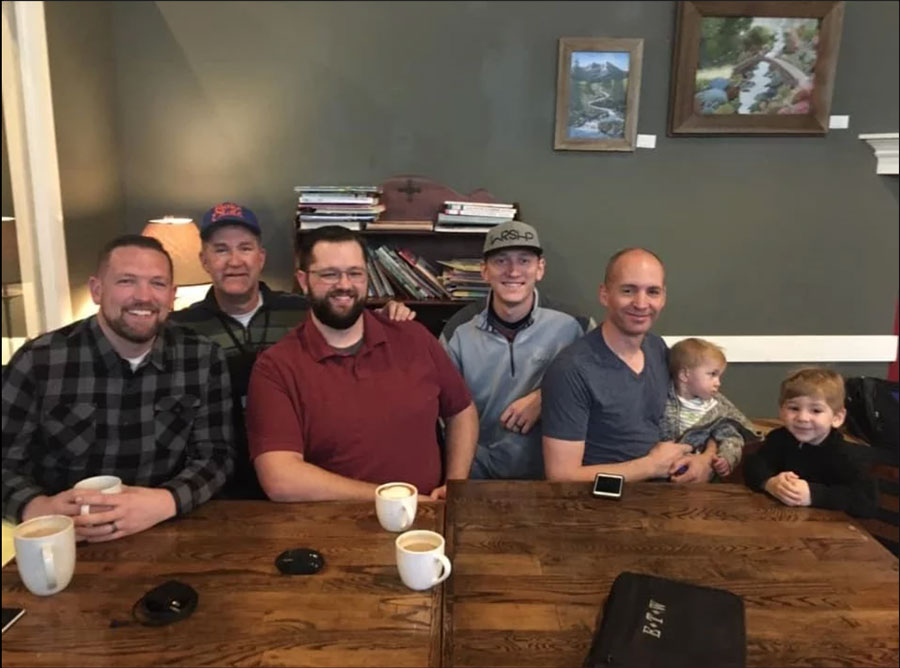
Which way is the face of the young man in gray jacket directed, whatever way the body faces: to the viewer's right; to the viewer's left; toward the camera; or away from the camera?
toward the camera

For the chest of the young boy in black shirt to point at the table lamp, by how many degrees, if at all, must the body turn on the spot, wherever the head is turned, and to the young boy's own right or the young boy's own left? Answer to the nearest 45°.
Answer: approximately 45° to the young boy's own right

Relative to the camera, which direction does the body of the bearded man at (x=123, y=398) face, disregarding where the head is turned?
toward the camera

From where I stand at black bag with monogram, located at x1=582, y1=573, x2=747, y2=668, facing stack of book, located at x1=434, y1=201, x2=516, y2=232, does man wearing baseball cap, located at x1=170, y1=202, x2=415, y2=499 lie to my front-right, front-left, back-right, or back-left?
front-left

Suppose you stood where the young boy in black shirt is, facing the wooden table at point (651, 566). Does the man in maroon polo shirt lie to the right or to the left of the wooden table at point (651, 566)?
right

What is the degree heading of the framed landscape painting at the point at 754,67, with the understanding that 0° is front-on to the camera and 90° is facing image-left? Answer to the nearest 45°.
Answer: approximately 0°

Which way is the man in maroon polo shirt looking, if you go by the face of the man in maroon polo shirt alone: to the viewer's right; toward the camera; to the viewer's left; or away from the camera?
toward the camera

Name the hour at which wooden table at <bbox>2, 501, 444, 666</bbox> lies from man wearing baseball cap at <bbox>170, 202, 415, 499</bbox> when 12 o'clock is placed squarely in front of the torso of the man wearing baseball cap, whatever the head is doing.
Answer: The wooden table is roughly at 12 o'clock from the man wearing baseball cap.

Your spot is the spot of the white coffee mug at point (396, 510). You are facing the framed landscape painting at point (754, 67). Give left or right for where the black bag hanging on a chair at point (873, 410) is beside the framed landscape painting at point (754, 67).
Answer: right

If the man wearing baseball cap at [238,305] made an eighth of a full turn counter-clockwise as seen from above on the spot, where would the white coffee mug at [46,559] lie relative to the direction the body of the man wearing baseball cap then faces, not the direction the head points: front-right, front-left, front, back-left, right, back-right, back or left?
front-right

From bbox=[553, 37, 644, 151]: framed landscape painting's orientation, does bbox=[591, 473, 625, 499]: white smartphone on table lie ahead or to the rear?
ahead

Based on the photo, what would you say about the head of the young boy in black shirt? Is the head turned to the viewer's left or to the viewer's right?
to the viewer's left

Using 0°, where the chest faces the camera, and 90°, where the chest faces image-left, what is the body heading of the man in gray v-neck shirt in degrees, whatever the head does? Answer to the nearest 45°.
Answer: approximately 315°

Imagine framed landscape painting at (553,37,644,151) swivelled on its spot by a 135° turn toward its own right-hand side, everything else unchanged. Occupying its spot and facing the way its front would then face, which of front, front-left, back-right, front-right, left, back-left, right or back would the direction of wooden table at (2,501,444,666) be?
back-left

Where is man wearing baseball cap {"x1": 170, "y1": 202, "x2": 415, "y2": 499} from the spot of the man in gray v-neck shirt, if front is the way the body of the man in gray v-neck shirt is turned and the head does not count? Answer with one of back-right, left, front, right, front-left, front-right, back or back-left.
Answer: back-right

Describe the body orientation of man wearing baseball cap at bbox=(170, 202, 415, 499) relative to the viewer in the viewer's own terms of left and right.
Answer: facing the viewer

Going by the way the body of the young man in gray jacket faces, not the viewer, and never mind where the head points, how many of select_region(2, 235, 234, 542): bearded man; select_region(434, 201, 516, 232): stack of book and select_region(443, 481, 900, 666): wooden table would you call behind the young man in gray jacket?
1
